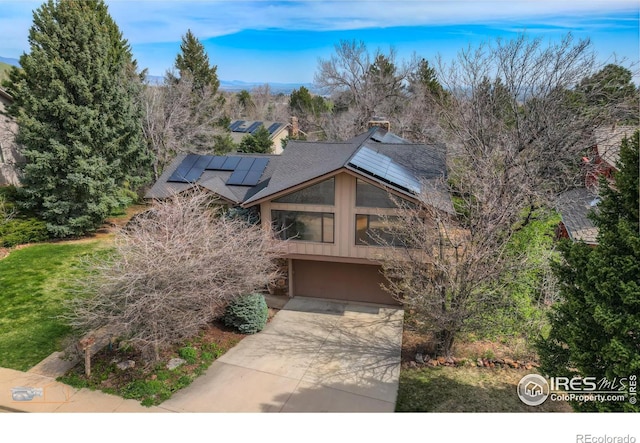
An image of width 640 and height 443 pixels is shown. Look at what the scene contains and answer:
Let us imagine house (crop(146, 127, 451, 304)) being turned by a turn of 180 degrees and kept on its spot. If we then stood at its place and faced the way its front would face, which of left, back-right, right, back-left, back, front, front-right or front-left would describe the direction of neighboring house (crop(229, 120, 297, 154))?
front

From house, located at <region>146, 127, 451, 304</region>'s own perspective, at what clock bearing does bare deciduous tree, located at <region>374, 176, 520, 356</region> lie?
The bare deciduous tree is roughly at 11 o'clock from the house.

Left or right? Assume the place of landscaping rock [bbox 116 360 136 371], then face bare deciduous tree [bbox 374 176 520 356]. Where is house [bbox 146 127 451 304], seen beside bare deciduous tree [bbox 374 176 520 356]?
left

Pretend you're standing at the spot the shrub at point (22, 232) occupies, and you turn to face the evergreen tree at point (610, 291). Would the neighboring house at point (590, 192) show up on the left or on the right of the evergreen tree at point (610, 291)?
left

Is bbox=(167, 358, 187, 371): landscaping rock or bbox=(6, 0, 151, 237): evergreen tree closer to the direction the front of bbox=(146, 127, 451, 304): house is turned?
the landscaping rock

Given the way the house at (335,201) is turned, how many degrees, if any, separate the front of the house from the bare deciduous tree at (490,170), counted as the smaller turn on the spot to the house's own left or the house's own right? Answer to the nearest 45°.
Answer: approximately 90° to the house's own left

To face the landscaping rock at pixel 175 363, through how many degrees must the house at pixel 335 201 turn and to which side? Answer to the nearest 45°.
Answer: approximately 45° to its right

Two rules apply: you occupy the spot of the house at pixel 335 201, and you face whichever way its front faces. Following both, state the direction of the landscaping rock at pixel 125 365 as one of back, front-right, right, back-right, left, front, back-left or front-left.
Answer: front-right

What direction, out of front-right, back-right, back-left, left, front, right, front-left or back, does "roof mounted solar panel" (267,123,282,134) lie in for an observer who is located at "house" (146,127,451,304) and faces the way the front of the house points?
back

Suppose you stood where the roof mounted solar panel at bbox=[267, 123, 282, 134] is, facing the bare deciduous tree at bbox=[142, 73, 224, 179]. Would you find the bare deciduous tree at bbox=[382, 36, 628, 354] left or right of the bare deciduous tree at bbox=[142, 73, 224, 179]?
left

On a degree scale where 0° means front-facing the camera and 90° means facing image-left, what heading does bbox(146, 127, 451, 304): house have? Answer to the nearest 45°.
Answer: approximately 0°

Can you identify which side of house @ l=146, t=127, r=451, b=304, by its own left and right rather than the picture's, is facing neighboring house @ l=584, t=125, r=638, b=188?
left
